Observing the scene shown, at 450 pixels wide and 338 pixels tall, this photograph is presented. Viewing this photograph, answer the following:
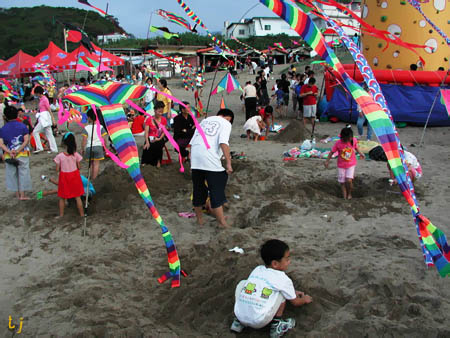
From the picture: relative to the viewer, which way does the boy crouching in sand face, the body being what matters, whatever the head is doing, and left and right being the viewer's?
facing away from the viewer and to the right of the viewer

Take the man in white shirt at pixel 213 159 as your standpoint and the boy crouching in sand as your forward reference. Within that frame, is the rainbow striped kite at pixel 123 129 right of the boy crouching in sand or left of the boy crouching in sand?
right

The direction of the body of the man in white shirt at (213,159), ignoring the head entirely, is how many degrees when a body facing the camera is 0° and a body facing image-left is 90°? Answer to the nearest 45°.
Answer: approximately 225°

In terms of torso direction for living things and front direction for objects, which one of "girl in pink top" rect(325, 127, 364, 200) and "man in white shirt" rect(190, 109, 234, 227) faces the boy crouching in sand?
the girl in pink top

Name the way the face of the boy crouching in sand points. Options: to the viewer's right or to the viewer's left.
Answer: to the viewer's right

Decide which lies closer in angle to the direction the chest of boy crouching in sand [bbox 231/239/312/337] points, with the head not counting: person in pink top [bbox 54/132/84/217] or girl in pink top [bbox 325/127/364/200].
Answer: the girl in pink top
